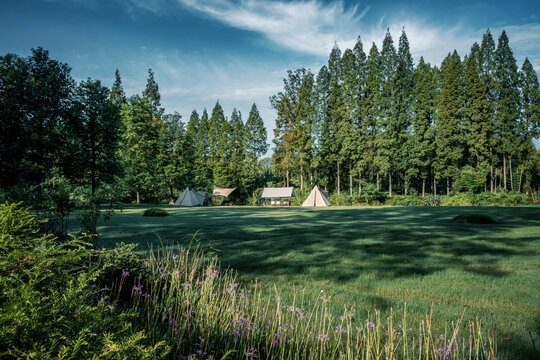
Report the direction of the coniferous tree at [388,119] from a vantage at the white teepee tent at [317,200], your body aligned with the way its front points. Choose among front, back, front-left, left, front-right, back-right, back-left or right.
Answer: back-left

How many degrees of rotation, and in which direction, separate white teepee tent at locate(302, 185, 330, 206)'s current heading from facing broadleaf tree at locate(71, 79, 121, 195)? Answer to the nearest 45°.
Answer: approximately 45° to its right

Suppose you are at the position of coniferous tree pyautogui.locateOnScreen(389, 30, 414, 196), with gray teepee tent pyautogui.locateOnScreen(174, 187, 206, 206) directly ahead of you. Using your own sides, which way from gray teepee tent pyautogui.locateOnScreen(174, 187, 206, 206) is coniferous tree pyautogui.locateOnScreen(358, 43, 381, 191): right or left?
right

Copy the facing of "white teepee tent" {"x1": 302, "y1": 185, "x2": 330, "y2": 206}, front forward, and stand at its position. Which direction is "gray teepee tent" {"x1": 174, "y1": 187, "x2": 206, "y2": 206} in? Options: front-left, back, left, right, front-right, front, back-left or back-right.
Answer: right

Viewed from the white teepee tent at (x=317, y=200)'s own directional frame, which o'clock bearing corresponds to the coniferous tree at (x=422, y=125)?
The coniferous tree is roughly at 8 o'clock from the white teepee tent.

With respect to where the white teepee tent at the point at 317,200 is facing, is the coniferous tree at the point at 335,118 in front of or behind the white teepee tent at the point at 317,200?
behind

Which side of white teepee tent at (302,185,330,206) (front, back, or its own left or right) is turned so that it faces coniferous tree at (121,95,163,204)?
right

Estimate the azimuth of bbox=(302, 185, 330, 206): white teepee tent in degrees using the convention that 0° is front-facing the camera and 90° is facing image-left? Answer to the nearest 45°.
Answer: approximately 0°

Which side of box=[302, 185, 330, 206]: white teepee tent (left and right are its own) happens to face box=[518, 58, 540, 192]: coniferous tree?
left

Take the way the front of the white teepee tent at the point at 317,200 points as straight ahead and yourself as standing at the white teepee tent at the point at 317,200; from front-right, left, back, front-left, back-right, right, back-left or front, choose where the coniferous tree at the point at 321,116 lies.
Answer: back
